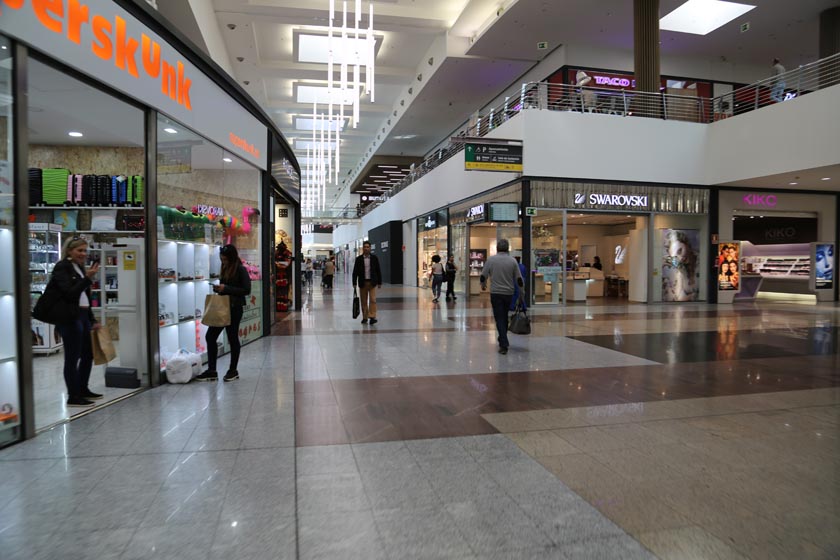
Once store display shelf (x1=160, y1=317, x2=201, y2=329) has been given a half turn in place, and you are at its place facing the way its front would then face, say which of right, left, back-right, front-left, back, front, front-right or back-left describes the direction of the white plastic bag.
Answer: back-left

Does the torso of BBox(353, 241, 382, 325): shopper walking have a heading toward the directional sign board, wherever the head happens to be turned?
no

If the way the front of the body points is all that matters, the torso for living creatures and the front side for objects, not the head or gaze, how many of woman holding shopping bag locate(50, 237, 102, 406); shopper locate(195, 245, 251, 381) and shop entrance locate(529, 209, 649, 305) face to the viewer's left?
1

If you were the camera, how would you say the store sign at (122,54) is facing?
facing the viewer and to the right of the viewer

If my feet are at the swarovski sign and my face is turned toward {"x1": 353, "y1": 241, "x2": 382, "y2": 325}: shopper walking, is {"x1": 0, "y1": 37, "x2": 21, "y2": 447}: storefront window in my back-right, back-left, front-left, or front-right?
front-left

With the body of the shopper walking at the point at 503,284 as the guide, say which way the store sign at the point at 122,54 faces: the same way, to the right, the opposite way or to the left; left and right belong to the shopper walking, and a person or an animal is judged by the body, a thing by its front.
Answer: to the right

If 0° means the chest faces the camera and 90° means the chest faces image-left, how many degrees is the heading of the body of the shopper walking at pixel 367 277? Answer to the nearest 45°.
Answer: approximately 0°

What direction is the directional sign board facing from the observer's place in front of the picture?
facing the viewer

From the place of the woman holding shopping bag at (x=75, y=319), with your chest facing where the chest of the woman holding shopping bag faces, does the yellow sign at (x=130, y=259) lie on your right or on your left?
on your left

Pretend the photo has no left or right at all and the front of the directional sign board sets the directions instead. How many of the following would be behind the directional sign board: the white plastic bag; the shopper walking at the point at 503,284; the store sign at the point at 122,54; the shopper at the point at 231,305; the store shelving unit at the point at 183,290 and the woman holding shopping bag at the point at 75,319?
0

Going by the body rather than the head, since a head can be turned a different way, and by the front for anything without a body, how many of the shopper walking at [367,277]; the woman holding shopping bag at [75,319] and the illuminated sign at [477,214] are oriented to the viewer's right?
1

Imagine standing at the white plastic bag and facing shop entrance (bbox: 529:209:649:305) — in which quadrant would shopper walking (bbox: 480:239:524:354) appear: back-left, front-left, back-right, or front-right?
front-right

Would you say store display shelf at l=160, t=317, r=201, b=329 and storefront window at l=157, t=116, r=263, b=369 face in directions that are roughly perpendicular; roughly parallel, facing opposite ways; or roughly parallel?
roughly parallel

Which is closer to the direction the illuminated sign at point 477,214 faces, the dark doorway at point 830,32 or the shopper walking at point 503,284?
the shopper walking

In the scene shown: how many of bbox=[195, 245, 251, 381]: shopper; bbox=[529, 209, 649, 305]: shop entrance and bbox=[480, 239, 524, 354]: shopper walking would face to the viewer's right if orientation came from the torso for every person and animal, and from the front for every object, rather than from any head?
0

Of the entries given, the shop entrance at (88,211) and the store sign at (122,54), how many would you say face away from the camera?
0

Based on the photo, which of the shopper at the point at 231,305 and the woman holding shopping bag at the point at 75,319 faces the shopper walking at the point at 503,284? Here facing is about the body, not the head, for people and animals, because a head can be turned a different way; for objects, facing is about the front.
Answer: the woman holding shopping bag

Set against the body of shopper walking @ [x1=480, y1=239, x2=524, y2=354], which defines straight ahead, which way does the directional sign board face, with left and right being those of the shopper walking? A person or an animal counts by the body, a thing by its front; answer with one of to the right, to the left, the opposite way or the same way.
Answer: the opposite way

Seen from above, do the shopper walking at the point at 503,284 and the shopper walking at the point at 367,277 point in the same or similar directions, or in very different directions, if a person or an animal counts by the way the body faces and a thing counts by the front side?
very different directions

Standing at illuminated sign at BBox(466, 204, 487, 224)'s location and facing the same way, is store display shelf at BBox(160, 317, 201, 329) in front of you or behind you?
in front
